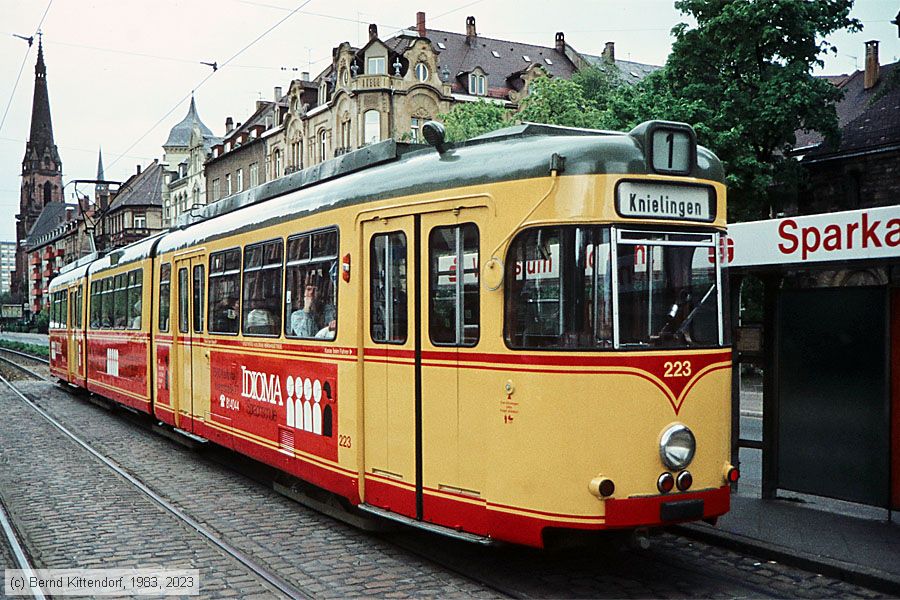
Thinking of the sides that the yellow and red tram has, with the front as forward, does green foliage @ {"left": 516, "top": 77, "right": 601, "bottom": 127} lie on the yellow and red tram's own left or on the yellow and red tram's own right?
on the yellow and red tram's own left

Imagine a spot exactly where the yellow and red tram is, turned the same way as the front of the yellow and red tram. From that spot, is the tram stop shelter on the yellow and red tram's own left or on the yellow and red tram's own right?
on the yellow and red tram's own left

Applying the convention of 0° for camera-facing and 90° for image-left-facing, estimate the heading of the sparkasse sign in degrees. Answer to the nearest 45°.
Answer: approximately 45°

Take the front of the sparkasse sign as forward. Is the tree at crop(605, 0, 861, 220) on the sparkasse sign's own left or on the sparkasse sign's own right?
on the sparkasse sign's own right

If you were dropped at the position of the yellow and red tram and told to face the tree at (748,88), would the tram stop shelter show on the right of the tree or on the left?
right

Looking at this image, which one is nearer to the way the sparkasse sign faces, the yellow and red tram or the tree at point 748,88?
the yellow and red tram

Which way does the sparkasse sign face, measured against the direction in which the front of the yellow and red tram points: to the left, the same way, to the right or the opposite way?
to the right

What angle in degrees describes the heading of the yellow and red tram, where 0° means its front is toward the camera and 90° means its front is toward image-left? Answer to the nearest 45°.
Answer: approximately 315°

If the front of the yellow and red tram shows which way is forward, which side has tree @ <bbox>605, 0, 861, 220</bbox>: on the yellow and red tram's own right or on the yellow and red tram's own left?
on the yellow and red tram's own left

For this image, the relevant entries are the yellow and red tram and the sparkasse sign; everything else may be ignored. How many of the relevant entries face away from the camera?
0

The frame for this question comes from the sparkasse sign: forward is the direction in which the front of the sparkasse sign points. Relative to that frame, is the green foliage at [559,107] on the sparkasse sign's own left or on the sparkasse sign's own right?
on the sparkasse sign's own right
